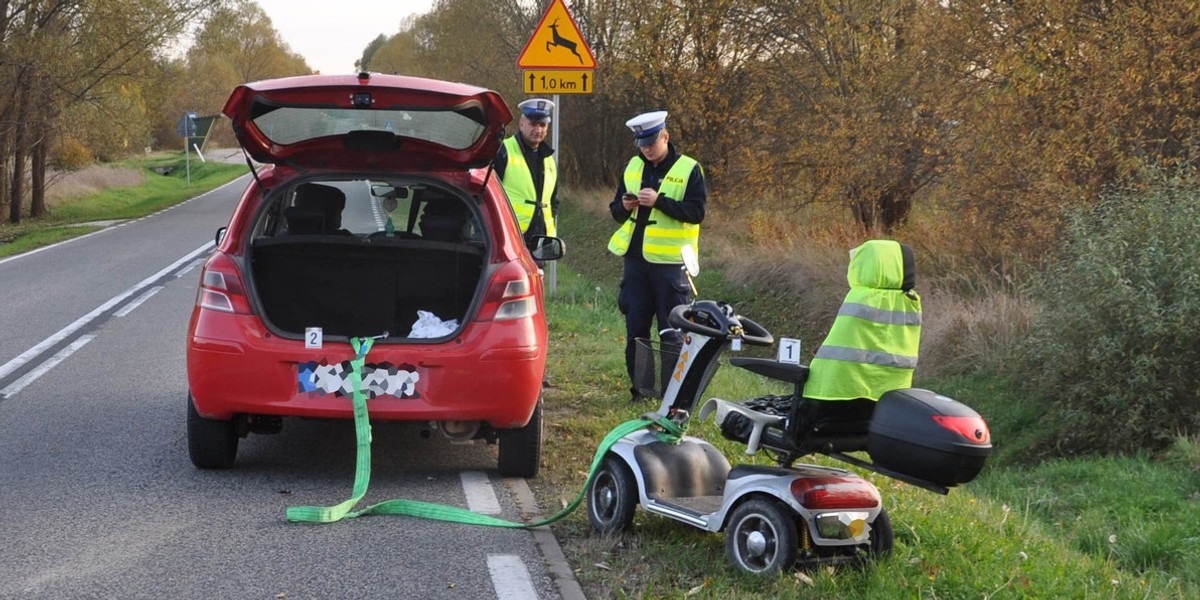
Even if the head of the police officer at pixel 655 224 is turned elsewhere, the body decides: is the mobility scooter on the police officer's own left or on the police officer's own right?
on the police officer's own left

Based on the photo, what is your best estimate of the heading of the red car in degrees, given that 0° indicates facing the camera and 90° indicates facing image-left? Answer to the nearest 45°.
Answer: approximately 180°

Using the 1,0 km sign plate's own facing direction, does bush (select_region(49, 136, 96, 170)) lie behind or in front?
behind

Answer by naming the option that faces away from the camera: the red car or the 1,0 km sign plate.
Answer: the red car

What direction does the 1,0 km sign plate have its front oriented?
toward the camera

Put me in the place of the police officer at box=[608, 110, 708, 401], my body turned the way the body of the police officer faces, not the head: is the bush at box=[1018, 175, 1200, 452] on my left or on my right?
on my left

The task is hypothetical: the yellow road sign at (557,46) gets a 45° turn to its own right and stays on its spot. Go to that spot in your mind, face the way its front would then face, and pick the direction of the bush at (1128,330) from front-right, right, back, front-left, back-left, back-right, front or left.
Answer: left

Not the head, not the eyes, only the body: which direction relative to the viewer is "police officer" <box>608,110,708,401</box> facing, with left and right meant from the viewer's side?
facing the viewer and to the left of the viewer

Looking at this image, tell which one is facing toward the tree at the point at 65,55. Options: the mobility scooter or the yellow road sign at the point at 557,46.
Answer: the mobility scooter

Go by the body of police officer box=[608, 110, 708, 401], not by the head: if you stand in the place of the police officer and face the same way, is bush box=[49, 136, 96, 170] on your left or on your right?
on your right

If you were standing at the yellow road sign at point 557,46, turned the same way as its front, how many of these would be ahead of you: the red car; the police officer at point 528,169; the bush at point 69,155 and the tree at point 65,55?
2

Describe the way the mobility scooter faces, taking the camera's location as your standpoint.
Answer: facing away from the viewer and to the left of the viewer
